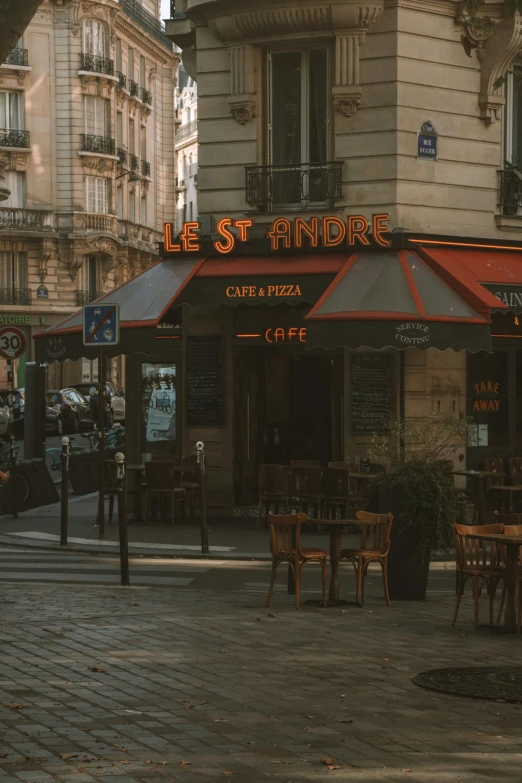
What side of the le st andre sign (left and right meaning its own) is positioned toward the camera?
front

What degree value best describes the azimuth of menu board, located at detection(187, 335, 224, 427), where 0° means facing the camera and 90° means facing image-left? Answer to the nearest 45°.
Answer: approximately 0°

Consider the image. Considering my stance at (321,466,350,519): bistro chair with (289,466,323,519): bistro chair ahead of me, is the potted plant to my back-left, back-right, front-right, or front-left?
back-left

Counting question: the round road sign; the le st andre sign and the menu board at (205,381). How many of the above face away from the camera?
0

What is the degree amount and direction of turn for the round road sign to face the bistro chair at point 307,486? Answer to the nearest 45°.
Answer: approximately 45° to its left

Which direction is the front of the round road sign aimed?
toward the camera

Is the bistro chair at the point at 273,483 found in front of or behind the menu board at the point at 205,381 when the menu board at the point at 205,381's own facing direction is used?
in front

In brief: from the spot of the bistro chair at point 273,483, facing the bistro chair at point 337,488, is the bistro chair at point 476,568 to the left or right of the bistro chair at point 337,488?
right

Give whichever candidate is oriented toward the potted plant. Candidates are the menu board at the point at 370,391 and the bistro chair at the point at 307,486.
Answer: the menu board
